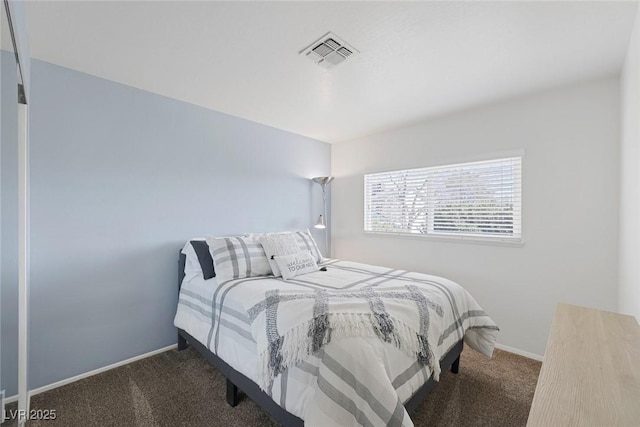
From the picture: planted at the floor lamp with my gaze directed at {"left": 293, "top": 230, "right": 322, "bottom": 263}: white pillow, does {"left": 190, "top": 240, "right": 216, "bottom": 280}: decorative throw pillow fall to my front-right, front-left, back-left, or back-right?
front-right

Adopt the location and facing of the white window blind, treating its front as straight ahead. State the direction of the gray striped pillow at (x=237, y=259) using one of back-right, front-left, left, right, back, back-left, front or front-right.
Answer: front

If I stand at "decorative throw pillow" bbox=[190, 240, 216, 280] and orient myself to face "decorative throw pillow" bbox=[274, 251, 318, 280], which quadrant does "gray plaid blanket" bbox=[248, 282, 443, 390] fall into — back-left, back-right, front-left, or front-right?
front-right

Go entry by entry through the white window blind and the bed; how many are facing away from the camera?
0

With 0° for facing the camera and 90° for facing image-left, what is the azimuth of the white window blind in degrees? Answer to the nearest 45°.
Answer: approximately 45°

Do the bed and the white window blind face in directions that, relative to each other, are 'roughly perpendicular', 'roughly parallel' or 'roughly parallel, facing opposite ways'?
roughly perpendicular

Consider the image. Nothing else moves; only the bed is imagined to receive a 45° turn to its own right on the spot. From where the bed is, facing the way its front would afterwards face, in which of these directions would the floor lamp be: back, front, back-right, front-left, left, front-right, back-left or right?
back

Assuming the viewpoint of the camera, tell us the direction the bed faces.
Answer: facing the viewer and to the right of the viewer
